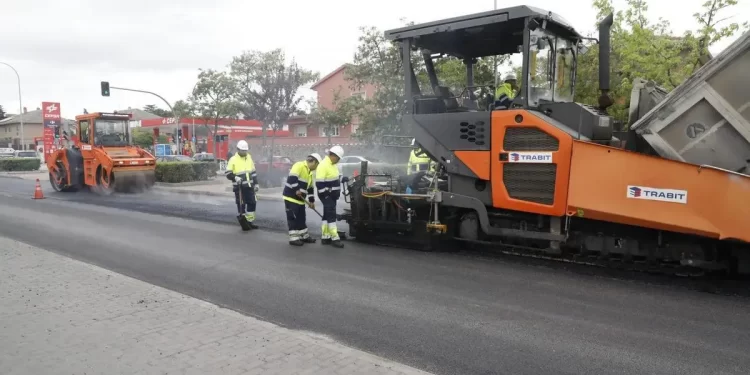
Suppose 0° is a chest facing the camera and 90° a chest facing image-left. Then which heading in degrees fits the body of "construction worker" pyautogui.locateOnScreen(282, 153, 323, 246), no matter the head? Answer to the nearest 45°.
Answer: approximately 270°

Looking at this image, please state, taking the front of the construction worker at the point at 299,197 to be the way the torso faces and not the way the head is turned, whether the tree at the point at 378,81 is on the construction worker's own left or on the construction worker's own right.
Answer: on the construction worker's own left

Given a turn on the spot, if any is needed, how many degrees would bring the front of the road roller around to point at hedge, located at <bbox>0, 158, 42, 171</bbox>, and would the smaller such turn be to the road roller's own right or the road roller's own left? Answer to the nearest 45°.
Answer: approximately 135° to the road roller's own left

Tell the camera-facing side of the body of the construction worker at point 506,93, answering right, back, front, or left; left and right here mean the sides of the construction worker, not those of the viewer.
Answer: right

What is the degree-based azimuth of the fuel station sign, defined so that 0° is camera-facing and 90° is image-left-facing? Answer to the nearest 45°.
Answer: approximately 0°

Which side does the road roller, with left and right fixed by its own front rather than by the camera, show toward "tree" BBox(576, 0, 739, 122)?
front
